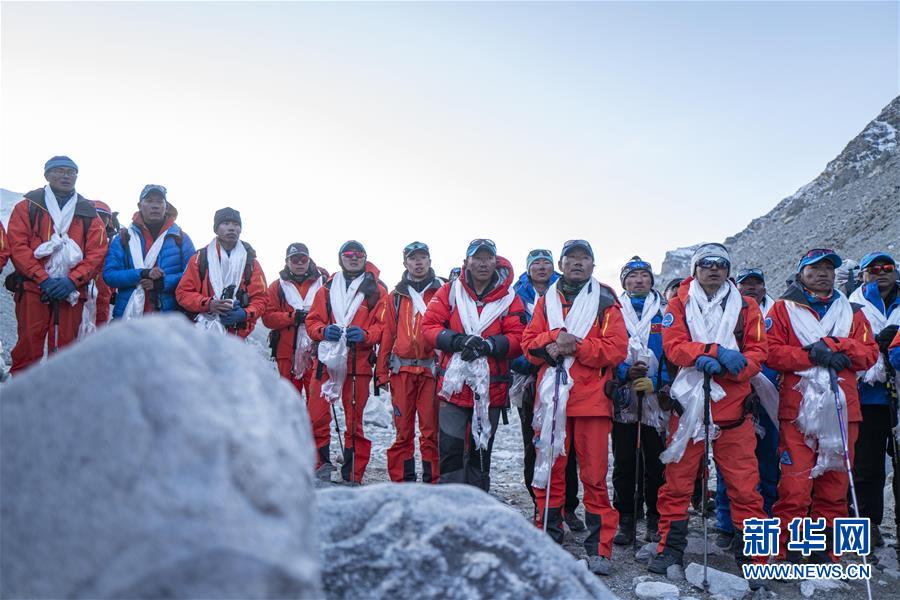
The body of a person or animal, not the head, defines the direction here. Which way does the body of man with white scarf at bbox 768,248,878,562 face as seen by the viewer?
toward the camera

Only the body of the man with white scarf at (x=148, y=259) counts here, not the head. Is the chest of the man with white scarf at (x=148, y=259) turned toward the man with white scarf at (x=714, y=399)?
no

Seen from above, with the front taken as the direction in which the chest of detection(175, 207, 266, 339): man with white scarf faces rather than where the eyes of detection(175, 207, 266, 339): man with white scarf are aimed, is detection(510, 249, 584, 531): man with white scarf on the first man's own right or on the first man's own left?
on the first man's own left

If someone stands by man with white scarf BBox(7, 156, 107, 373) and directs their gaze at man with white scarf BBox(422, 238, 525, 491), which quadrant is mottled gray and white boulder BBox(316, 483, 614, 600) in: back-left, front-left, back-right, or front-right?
front-right

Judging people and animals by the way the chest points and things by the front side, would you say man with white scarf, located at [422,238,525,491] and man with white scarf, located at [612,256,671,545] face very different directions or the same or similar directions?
same or similar directions

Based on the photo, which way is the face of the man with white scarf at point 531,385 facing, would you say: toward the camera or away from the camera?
toward the camera

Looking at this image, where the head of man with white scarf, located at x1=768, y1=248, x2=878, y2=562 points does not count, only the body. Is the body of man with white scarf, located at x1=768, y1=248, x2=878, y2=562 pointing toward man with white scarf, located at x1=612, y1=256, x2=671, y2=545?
no

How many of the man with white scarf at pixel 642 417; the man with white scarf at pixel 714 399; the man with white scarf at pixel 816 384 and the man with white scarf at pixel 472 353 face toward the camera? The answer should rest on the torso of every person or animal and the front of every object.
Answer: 4

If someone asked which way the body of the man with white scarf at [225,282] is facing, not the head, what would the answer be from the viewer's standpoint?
toward the camera

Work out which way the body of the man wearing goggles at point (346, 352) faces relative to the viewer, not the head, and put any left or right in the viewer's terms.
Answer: facing the viewer

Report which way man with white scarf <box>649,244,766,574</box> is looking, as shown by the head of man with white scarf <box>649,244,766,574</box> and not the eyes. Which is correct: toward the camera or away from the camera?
toward the camera

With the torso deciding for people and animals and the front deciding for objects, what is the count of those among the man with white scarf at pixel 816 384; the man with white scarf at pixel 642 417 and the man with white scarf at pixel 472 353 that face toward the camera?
3

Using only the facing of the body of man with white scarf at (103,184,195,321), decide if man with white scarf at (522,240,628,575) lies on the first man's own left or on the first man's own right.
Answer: on the first man's own left

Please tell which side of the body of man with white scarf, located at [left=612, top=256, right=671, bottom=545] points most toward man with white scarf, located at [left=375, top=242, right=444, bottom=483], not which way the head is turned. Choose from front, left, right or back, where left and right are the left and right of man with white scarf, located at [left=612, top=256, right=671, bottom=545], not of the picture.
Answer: right

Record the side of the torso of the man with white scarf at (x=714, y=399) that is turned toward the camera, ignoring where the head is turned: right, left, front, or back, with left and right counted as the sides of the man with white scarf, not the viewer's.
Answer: front

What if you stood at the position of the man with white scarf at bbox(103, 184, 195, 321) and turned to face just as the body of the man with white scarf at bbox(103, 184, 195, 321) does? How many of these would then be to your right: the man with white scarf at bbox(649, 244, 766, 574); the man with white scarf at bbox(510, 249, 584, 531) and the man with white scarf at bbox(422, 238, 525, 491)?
0

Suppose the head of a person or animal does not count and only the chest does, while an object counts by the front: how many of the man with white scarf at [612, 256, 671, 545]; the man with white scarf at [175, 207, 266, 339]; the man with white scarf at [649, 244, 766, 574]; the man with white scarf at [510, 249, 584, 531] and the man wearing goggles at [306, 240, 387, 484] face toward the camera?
5

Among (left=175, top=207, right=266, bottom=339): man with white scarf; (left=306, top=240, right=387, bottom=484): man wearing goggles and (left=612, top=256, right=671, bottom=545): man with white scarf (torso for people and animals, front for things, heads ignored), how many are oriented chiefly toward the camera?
3

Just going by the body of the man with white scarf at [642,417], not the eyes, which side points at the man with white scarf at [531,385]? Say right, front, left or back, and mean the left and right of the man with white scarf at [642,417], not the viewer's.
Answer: right
